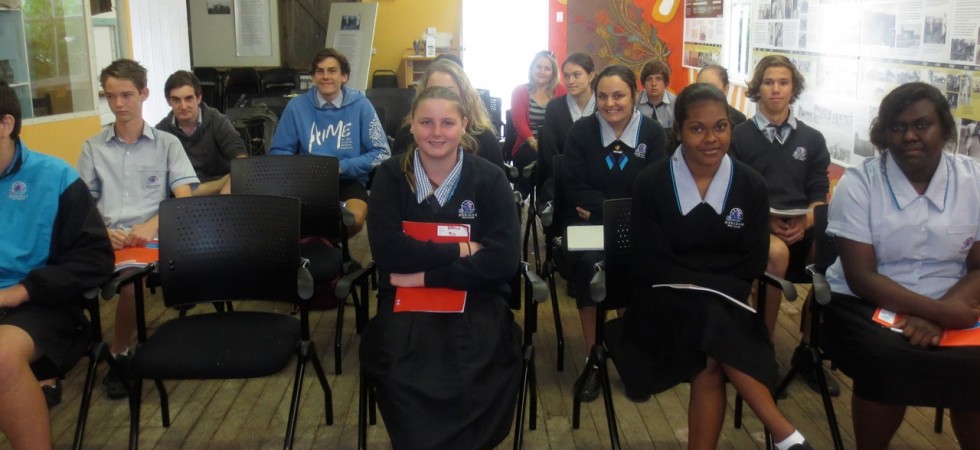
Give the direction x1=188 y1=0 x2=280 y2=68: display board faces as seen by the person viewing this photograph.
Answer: facing the viewer

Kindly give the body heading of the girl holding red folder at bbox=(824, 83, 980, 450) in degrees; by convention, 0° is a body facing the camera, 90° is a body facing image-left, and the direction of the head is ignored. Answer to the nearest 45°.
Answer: approximately 0°

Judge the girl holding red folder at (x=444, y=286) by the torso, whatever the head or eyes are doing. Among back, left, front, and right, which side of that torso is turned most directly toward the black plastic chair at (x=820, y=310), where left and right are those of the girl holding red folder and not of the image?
left

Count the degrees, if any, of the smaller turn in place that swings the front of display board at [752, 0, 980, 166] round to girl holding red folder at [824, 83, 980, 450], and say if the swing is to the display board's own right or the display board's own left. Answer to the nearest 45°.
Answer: approximately 45° to the display board's own left

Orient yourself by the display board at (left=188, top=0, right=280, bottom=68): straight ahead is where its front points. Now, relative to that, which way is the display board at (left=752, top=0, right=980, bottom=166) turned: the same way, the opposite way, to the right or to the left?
to the right

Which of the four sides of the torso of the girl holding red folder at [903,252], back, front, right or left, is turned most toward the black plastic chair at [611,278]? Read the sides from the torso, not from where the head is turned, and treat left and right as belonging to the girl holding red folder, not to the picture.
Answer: right

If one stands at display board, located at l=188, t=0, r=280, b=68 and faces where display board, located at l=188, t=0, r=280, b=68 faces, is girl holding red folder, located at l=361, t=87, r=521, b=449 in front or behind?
in front

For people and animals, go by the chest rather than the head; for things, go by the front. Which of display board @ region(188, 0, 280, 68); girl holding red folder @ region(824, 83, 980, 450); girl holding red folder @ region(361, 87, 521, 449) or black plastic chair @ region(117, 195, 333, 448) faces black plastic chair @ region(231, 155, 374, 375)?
the display board

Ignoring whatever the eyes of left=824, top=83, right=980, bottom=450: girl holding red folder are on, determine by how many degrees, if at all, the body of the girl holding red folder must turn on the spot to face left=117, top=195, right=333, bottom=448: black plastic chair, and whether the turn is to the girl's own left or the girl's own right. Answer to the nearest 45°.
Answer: approximately 90° to the girl's own right

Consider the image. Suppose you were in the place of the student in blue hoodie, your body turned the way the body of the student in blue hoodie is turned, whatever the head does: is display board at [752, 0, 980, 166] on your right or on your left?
on your left

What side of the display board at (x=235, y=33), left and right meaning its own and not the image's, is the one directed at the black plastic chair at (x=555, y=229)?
front

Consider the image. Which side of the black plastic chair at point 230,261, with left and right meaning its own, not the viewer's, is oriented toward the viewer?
front

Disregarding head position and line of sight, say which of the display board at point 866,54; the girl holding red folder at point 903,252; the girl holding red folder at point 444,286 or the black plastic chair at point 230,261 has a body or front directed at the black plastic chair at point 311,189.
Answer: the display board
